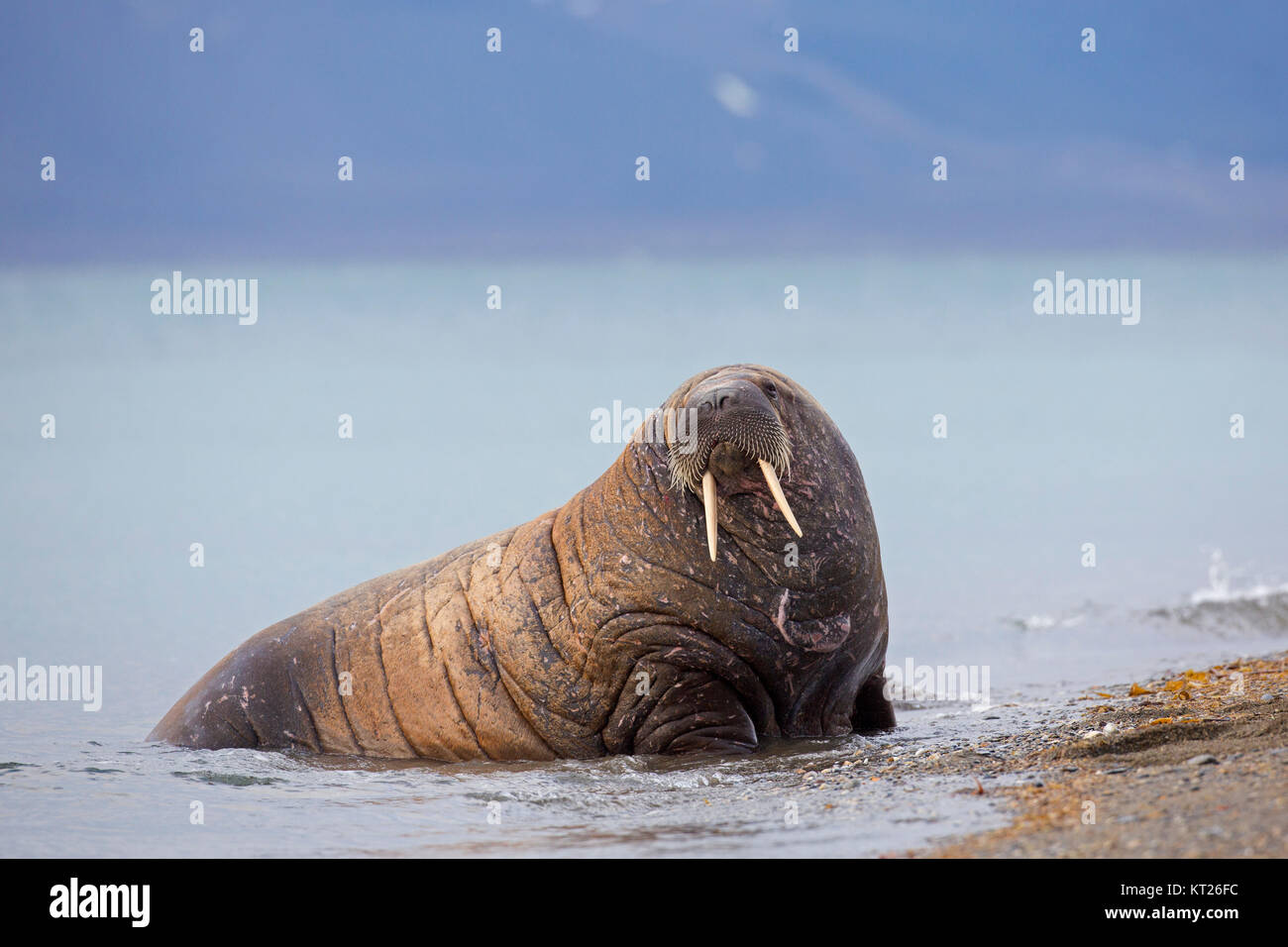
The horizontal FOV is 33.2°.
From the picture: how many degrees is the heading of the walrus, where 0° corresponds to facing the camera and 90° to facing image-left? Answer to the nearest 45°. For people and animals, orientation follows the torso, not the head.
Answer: approximately 315°
